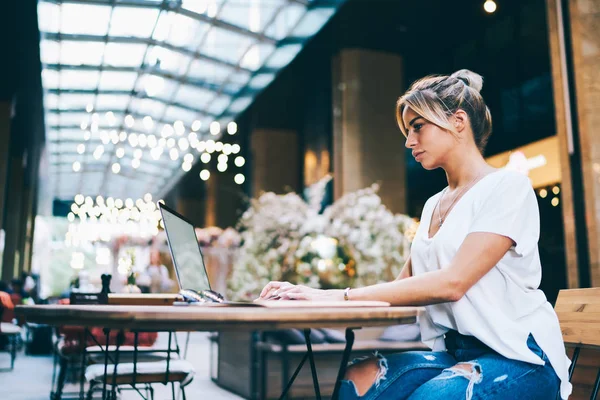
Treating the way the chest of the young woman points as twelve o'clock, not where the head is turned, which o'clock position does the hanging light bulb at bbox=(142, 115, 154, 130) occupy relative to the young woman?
The hanging light bulb is roughly at 2 o'clock from the young woman.

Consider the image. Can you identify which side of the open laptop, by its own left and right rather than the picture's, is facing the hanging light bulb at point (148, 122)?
left

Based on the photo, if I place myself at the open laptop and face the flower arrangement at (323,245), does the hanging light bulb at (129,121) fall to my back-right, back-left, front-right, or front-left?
front-left

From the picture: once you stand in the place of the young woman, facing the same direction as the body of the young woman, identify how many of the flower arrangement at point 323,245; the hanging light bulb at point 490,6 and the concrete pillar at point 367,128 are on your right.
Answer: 3

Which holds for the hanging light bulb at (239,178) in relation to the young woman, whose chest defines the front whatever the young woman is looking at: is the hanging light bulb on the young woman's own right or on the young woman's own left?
on the young woman's own right

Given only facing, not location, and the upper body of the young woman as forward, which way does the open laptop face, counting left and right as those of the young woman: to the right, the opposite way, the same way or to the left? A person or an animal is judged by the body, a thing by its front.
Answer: the opposite way

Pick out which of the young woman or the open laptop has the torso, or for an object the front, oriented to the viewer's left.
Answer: the young woman

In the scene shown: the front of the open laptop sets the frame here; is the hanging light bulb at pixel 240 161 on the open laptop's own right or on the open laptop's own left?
on the open laptop's own left

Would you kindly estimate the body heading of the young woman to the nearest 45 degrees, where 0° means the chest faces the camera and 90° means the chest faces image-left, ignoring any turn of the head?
approximately 90°

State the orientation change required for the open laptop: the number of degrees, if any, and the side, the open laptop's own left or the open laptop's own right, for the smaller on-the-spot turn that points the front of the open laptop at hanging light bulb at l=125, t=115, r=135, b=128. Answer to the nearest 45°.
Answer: approximately 90° to the open laptop's own left

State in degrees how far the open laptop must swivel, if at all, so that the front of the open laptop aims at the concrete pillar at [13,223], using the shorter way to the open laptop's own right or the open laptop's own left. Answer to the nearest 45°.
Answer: approximately 90° to the open laptop's own left

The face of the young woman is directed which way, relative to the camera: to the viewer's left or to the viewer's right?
to the viewer's left

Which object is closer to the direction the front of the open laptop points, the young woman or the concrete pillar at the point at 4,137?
the young woman

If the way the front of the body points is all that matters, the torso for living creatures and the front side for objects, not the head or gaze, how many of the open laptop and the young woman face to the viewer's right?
1

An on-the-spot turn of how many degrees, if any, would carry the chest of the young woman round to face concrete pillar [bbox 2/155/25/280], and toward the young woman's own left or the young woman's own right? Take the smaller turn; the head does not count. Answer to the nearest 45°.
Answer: approximately 45° to the young woman's own right

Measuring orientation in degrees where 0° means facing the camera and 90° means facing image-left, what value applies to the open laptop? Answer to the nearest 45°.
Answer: approximately 270°
